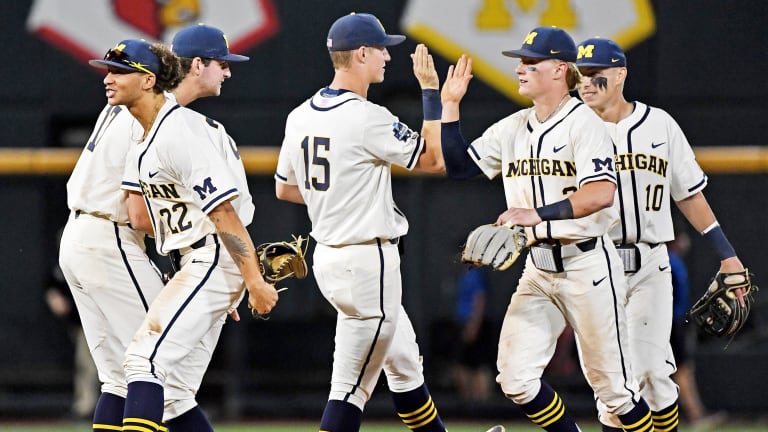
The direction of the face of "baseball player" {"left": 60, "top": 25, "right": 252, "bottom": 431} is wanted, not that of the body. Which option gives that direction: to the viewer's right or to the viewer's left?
to the viewer's right

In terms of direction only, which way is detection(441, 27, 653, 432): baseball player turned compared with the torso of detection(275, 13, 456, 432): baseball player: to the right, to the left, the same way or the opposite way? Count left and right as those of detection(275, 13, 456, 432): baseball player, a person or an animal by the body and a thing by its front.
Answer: the opposite way

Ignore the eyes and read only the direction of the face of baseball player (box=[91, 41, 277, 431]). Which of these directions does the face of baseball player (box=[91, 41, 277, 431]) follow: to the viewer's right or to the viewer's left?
to the viewer's left

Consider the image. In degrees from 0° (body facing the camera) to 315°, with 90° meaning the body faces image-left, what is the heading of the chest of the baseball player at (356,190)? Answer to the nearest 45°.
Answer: approximately 225°

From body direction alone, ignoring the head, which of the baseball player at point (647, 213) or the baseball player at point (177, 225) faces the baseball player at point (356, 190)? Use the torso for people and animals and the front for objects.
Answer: the baseball player at point (647, 213)

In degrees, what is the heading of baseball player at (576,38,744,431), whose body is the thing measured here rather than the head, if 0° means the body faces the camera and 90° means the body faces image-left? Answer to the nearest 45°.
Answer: approximately 45°

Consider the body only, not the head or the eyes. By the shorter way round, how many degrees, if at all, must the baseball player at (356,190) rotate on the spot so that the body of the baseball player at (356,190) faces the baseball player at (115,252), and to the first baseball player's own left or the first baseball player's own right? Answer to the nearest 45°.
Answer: approximately 135° to the first baseball player's own left
